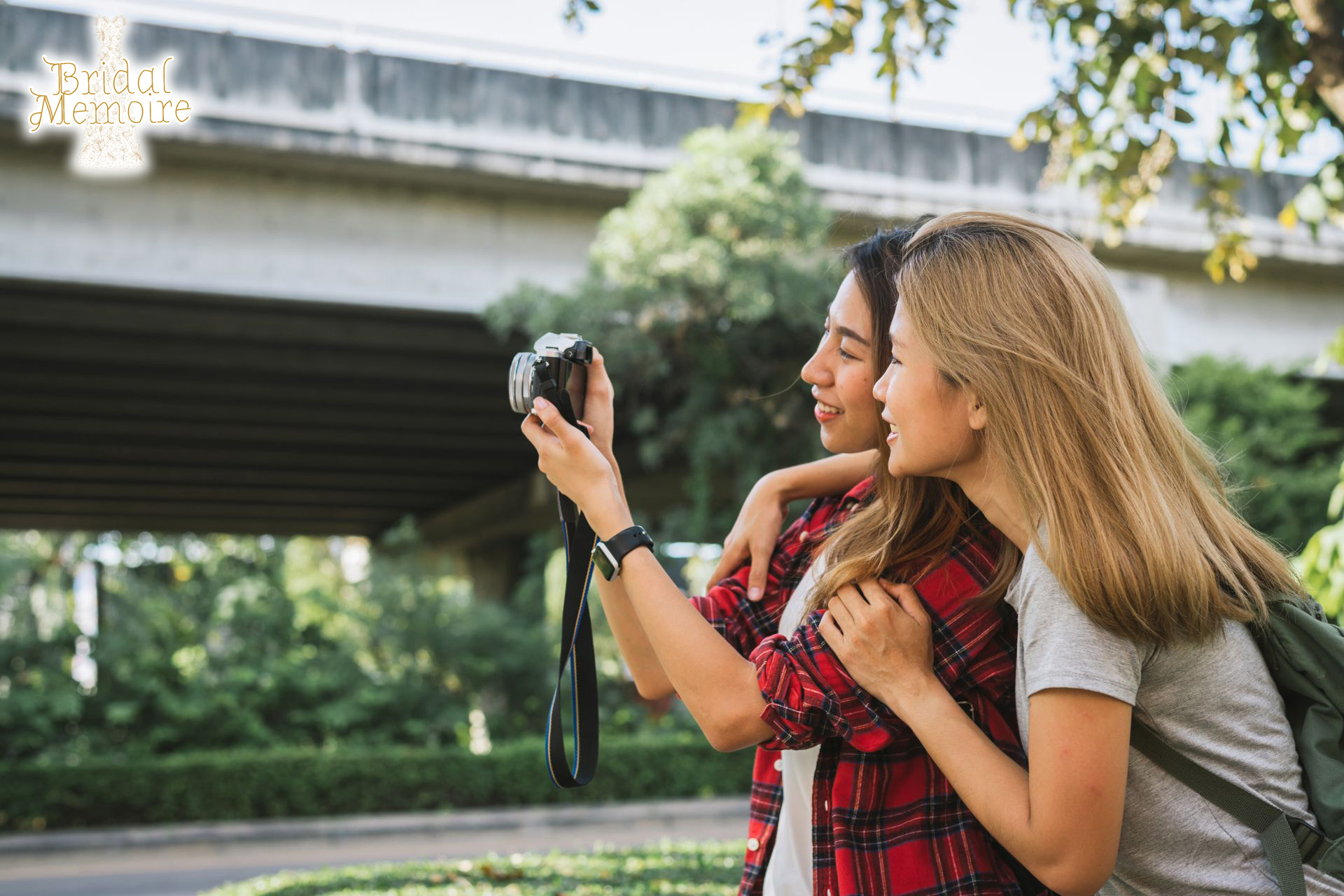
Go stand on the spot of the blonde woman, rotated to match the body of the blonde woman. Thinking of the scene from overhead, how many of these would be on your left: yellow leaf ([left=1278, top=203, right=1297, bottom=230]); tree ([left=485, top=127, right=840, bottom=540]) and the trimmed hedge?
0

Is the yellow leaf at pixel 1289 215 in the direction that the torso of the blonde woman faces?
no

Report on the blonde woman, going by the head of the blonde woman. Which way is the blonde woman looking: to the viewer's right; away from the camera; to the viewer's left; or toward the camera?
to the viewer's left

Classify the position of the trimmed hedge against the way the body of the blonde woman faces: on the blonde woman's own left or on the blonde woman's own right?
on the blonde woman's own right

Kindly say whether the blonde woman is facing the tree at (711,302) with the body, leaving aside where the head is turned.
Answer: no

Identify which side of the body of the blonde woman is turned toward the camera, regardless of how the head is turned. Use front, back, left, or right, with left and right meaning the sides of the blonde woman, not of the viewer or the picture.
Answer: left

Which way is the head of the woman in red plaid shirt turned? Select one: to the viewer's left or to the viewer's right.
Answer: to the viewer's left

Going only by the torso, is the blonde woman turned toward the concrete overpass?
no
